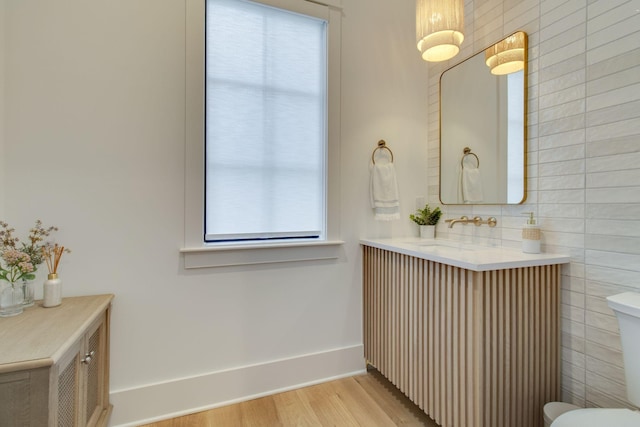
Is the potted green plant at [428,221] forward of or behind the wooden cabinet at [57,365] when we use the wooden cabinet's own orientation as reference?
forward

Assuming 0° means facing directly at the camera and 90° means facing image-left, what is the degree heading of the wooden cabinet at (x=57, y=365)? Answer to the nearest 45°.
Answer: approximately 315°

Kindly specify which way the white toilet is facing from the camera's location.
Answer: facing the viewer and to the left of the viewer

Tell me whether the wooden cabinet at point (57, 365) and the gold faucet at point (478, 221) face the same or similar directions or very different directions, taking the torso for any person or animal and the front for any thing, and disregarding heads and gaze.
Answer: very different directions

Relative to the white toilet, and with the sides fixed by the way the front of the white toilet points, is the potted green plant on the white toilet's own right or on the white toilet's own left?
on the white toilet's own right

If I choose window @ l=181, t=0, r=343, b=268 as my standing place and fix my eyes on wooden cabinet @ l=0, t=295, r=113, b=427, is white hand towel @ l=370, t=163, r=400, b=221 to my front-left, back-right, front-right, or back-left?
back-left

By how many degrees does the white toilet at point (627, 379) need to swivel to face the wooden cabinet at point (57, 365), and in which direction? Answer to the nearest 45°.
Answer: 0° — it already faces it

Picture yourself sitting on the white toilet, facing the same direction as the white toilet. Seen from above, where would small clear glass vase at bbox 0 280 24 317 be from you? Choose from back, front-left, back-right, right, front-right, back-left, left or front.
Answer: front

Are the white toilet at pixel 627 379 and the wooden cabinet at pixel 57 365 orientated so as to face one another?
yes

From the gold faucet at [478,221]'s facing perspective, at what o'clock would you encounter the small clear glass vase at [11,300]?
The small clear glass vase is roughly at 12 o'clock from the gold faucet.

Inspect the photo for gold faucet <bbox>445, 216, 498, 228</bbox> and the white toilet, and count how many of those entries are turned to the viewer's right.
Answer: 0

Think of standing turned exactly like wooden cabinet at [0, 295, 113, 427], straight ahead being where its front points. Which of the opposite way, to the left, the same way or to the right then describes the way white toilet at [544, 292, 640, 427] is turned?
the opposite way

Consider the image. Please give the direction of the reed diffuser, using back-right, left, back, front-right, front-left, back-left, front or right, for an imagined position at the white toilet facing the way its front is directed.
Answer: front
